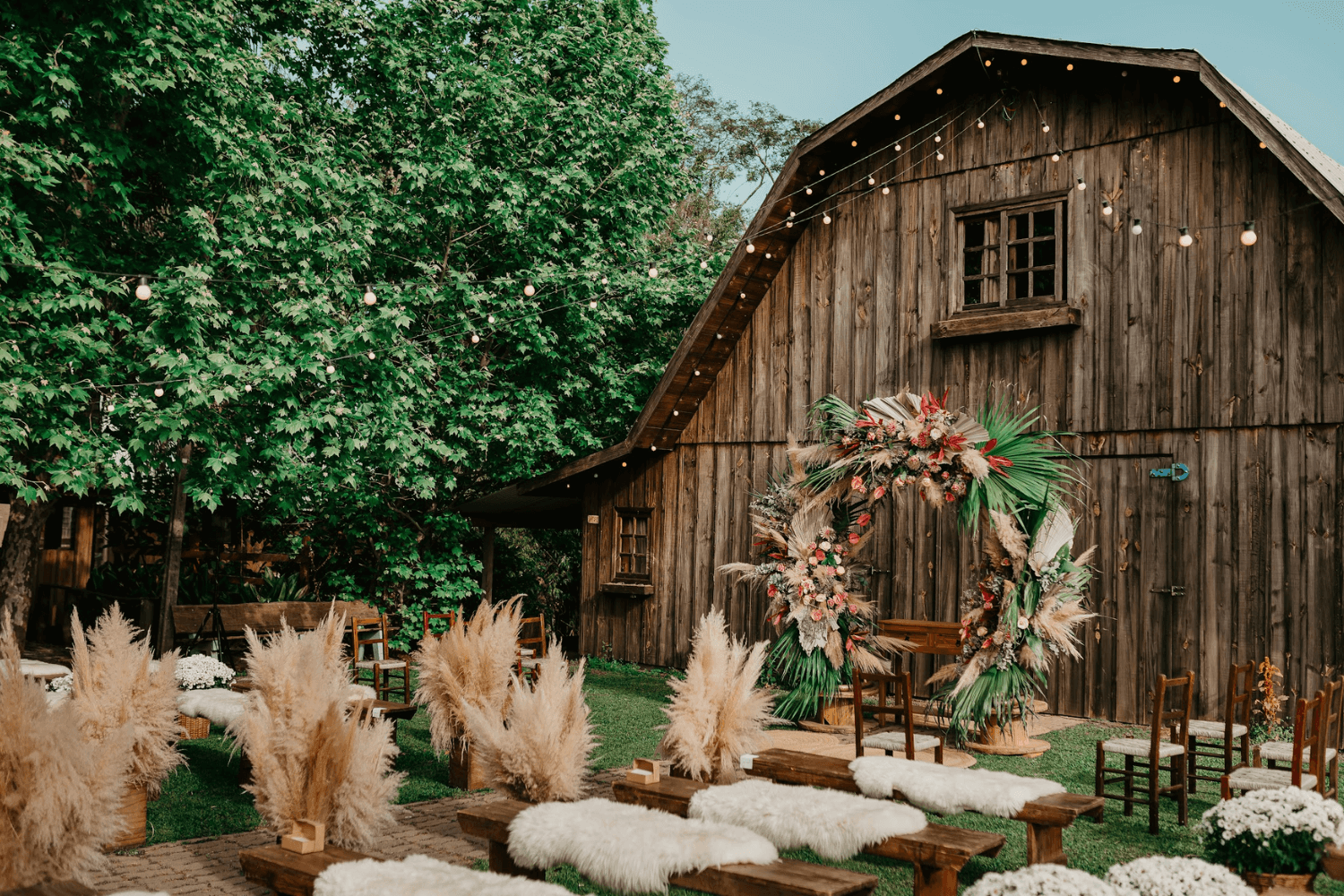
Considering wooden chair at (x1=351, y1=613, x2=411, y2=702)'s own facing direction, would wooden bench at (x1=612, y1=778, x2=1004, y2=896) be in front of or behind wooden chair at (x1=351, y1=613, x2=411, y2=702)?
in front

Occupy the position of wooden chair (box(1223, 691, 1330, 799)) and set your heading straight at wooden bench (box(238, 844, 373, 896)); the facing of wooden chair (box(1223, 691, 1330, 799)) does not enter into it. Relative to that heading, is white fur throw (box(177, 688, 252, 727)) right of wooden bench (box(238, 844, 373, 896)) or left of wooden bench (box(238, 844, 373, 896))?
right

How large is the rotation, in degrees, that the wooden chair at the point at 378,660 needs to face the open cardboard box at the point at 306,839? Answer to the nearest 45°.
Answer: approximately 45° to its right

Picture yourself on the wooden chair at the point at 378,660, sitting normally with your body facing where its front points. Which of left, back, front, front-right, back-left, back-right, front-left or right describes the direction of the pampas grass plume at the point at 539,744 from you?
front-right

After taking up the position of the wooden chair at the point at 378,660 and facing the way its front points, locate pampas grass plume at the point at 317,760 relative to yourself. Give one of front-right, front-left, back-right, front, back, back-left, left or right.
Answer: front-right

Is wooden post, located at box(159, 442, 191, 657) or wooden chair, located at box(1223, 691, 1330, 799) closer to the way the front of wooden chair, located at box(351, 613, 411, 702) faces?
the wooden chair

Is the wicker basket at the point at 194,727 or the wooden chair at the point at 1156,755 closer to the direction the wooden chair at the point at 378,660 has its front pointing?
the wooden chair

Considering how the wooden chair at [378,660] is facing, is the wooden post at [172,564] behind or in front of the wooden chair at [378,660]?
behind

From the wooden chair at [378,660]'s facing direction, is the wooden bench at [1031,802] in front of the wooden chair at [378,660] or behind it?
in front

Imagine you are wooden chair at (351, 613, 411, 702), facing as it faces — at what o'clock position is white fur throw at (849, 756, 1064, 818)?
The white fur throw is roughly at 1 o'clock from the wooden chair.

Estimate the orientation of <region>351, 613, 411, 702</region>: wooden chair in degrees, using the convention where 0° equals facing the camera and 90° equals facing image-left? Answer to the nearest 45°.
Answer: approximately 315°

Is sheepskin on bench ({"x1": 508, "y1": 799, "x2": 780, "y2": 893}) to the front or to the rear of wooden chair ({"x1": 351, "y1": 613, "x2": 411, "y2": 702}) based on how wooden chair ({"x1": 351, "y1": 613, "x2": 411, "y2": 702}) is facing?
to the front
